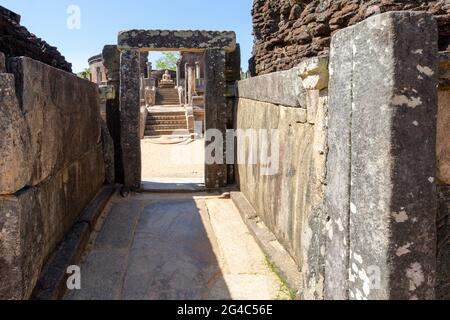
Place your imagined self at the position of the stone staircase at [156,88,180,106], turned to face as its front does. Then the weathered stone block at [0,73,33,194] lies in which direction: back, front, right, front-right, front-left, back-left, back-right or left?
front

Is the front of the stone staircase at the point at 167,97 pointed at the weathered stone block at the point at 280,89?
yes

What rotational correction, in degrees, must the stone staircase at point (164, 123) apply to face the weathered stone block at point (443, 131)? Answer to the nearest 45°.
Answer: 0° — it already faces it

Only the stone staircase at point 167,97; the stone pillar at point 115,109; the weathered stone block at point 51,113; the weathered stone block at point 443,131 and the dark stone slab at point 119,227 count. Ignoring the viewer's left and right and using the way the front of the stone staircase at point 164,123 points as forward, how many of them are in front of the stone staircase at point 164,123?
4

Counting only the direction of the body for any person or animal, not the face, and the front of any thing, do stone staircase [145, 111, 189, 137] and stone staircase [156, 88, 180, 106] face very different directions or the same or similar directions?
same or similar directions

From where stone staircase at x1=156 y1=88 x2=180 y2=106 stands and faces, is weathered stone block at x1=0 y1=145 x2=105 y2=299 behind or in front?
in front

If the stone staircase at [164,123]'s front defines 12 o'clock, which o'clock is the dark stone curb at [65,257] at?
The dark stone curb is roughly at 12 o'clock from the stone staircase.

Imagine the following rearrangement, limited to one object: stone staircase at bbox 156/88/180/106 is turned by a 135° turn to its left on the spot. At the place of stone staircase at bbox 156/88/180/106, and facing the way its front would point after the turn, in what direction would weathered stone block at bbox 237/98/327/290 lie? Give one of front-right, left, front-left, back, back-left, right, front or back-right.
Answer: back-right

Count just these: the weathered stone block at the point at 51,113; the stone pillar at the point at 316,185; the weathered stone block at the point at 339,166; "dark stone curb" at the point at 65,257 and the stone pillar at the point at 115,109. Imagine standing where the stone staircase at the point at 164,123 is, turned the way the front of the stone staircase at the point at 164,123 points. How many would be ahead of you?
5

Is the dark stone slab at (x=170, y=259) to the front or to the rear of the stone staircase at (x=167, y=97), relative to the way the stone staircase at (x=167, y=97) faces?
to the front

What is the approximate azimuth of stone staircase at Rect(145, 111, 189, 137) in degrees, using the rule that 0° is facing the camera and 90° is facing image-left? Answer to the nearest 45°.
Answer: approximately 0°

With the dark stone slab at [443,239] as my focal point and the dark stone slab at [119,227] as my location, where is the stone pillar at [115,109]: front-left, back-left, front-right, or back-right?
back-left

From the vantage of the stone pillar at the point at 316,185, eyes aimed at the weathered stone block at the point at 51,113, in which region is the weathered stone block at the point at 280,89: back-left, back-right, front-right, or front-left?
front-right

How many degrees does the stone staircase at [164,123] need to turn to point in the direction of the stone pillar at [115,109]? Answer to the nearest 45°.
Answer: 0° — it already faces it

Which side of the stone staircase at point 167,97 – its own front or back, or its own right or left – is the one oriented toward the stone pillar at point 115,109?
front

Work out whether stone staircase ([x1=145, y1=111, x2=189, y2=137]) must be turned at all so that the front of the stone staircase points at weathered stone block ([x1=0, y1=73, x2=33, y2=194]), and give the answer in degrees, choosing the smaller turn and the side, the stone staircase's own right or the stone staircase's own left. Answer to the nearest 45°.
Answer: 0° — it already faces it

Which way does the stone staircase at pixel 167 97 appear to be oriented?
toward the camera

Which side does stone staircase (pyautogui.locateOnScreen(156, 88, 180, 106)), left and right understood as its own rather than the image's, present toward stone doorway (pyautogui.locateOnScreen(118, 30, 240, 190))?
front

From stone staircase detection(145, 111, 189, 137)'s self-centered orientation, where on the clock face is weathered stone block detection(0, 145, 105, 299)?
The weathered stone block is roughly at 12 o'clock from the stone staircase.

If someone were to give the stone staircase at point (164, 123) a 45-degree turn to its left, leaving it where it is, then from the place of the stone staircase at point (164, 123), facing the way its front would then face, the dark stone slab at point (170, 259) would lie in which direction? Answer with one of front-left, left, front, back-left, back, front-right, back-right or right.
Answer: front-right
